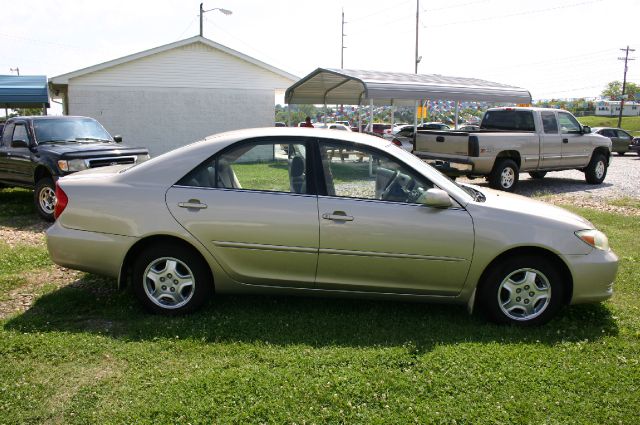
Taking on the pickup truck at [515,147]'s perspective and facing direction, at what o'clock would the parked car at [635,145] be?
The parked car is roughly at 11 o'clock from the pickup truck.

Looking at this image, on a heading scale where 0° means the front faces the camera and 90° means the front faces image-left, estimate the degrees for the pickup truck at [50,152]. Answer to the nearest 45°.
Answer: approximately 315°

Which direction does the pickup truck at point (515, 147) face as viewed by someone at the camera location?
facing away from the viewer and to the right of the viewer

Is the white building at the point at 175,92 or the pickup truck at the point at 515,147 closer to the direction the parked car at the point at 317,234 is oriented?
the pickup truck

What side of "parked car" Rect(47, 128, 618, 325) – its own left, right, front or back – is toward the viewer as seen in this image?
right

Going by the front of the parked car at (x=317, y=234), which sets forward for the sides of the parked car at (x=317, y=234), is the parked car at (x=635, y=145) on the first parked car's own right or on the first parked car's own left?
on the first parked car's own left

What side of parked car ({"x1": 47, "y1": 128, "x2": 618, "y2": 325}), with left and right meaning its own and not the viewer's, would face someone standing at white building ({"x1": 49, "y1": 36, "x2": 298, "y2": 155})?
left

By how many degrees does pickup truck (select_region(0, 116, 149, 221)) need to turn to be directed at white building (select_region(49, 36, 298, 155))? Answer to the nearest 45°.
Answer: approximately 135° to its left

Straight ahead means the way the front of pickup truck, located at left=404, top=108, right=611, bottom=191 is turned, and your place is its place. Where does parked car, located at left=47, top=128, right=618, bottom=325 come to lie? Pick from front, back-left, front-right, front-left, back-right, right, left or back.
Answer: back-right

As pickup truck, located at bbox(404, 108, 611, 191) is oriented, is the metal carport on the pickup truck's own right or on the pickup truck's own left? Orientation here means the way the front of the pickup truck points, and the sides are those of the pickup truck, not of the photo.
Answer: on the pickup truck's own left
